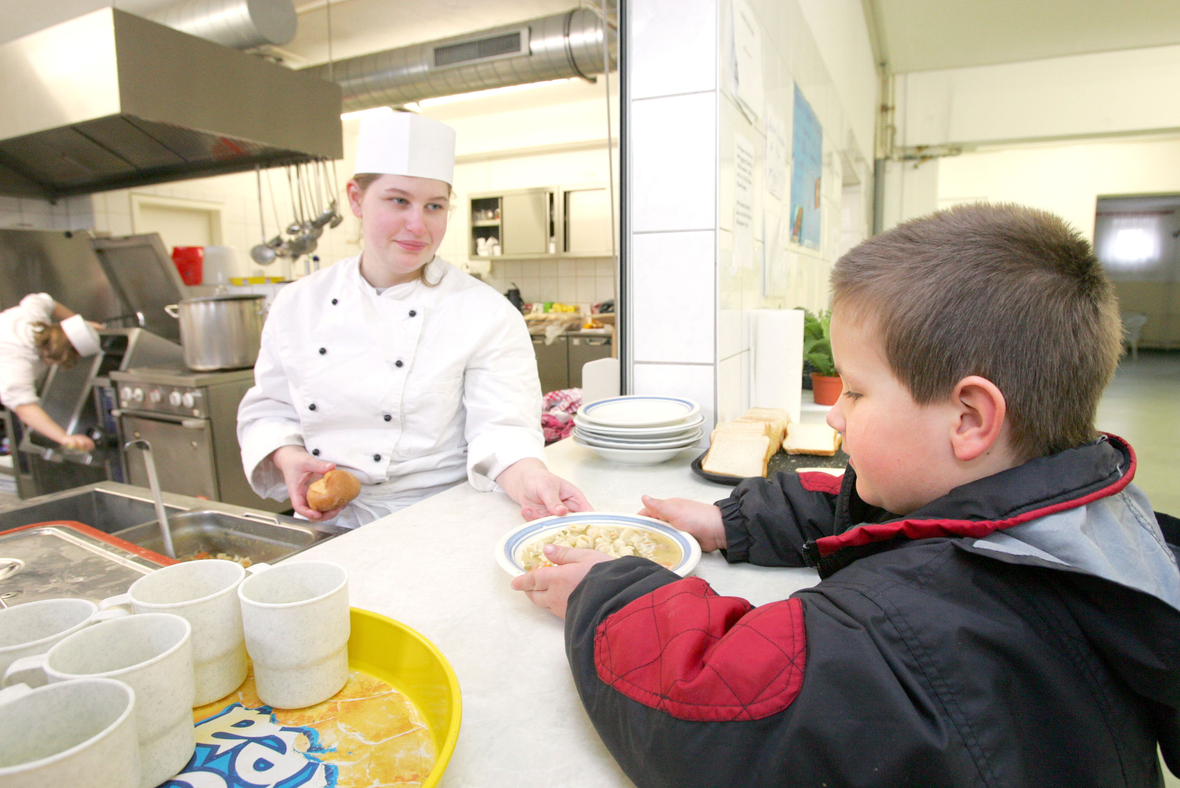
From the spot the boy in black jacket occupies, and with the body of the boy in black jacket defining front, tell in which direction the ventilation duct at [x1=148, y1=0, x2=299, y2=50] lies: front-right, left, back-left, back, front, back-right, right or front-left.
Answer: front-right

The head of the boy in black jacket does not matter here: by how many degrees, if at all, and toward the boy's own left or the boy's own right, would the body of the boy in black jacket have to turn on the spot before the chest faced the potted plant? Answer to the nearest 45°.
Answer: approximately 90° to the boy's own right

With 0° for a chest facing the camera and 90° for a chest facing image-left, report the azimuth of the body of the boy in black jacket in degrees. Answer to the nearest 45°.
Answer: approximately 90°

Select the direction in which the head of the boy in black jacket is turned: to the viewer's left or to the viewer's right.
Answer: to the viewer's left

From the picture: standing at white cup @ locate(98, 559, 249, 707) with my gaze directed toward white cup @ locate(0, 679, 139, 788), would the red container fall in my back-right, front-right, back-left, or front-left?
back-right

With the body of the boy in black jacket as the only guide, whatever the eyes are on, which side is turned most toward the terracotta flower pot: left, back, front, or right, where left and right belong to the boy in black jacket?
right

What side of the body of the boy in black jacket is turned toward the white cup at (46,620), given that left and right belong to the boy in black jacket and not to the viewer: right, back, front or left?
front
